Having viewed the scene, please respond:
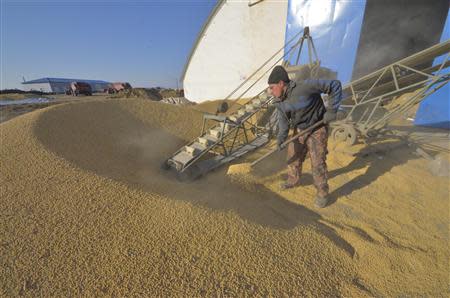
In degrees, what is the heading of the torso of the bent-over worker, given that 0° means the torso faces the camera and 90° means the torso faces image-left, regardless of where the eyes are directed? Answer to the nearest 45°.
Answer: approximately 45°

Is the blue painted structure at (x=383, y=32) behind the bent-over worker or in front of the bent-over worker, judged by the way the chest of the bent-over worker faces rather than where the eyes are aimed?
behind
